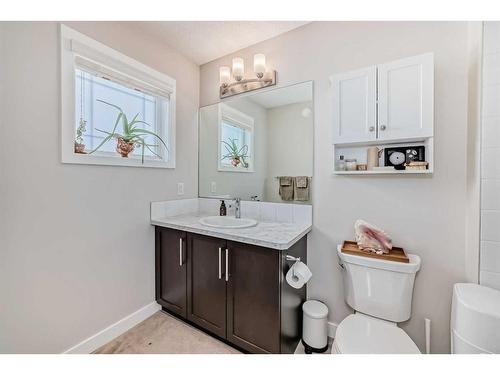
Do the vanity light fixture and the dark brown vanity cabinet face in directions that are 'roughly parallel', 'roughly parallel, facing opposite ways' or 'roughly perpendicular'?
roughly parallel

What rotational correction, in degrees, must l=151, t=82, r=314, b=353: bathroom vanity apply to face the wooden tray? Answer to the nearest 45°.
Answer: approximately 90° to its left

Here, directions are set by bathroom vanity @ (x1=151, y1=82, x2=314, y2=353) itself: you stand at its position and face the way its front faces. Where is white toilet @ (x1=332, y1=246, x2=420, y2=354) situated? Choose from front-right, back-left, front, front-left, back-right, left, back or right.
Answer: left

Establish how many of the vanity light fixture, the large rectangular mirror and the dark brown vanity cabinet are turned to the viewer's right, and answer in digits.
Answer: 0

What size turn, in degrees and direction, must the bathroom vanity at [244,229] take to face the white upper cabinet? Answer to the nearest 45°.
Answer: approximately 90° to its left

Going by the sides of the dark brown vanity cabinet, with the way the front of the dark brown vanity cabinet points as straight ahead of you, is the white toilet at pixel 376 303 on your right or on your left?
on your left

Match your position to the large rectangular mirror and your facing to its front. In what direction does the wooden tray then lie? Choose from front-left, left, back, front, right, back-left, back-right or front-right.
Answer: left

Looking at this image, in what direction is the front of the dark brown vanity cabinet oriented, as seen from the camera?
facing the viewer and to the left of the viewer
